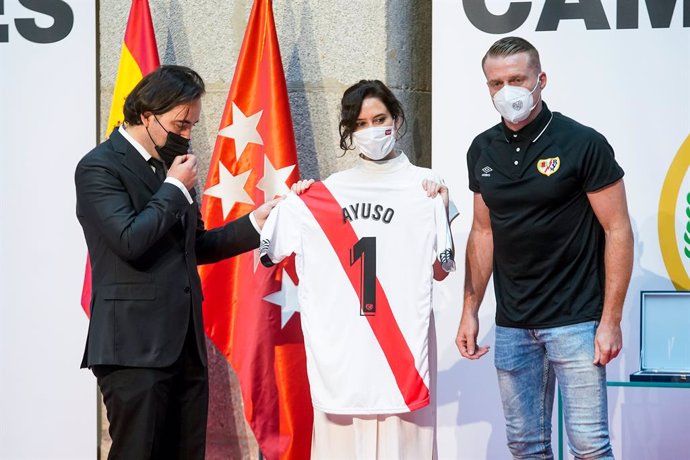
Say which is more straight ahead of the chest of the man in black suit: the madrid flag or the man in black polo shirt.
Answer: the man in black polo shirt

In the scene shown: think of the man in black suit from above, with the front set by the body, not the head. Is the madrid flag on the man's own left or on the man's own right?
on the man's own left

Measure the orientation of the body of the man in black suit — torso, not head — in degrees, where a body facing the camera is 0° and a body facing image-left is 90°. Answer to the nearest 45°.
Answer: approximately 315°

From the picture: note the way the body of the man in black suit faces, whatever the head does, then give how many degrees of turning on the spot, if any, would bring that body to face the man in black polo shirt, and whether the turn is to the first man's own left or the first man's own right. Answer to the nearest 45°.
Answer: approximately 45° to the first man's own left

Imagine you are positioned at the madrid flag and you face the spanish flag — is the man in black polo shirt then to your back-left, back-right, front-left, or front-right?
back-left
